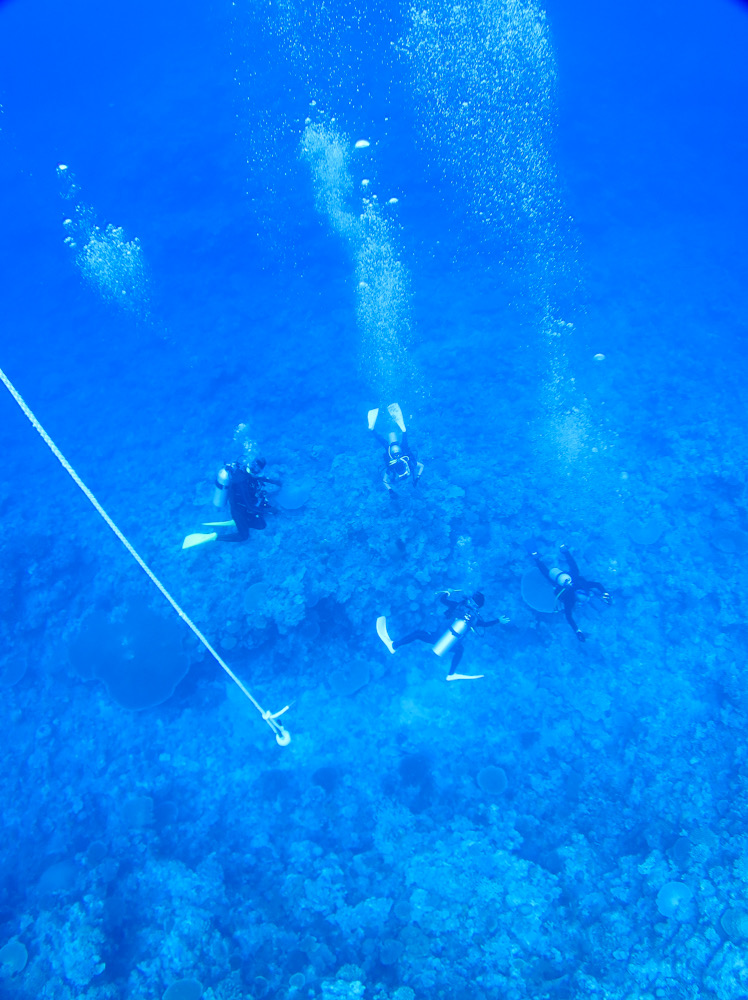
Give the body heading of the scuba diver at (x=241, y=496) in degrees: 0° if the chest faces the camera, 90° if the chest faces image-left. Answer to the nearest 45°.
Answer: approximately 270°

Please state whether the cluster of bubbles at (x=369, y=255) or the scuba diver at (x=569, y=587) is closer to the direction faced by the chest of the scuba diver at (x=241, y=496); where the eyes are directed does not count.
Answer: the scuba diver

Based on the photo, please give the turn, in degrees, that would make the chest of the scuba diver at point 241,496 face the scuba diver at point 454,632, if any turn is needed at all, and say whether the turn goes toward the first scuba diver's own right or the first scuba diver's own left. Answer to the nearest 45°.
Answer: approximately 45° to the first scuba diver's own right
